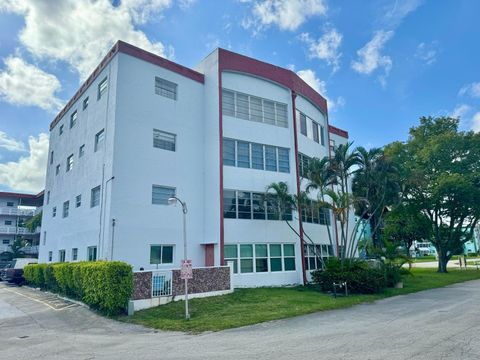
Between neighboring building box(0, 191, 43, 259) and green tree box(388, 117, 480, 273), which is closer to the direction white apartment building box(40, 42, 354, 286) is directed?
the green tree

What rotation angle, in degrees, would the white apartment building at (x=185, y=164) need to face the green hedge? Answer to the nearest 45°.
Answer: approximately 90° to its right

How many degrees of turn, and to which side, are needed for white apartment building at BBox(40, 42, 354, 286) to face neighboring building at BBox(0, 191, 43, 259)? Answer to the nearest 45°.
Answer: approximately 180°

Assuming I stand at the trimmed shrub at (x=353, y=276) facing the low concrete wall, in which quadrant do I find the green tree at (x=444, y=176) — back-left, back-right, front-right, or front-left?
back-right

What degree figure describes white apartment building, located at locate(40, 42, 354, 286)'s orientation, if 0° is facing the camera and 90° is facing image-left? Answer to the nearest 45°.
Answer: approximately 315°

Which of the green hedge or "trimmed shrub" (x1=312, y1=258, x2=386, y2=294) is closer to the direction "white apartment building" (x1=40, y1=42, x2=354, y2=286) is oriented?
the trimmed shrub

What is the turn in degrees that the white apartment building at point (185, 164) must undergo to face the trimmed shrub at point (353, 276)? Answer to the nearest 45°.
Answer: approximately 45° to its left

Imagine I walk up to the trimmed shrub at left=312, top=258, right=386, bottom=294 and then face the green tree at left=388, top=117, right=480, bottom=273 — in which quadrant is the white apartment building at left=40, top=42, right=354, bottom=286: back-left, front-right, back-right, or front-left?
back-left

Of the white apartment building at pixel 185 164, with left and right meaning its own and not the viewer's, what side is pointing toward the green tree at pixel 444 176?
left

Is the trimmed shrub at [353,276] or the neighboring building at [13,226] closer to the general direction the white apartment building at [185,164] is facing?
the trimmed shrub

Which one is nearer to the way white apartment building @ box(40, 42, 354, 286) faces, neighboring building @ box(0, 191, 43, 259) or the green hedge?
the green hedge
